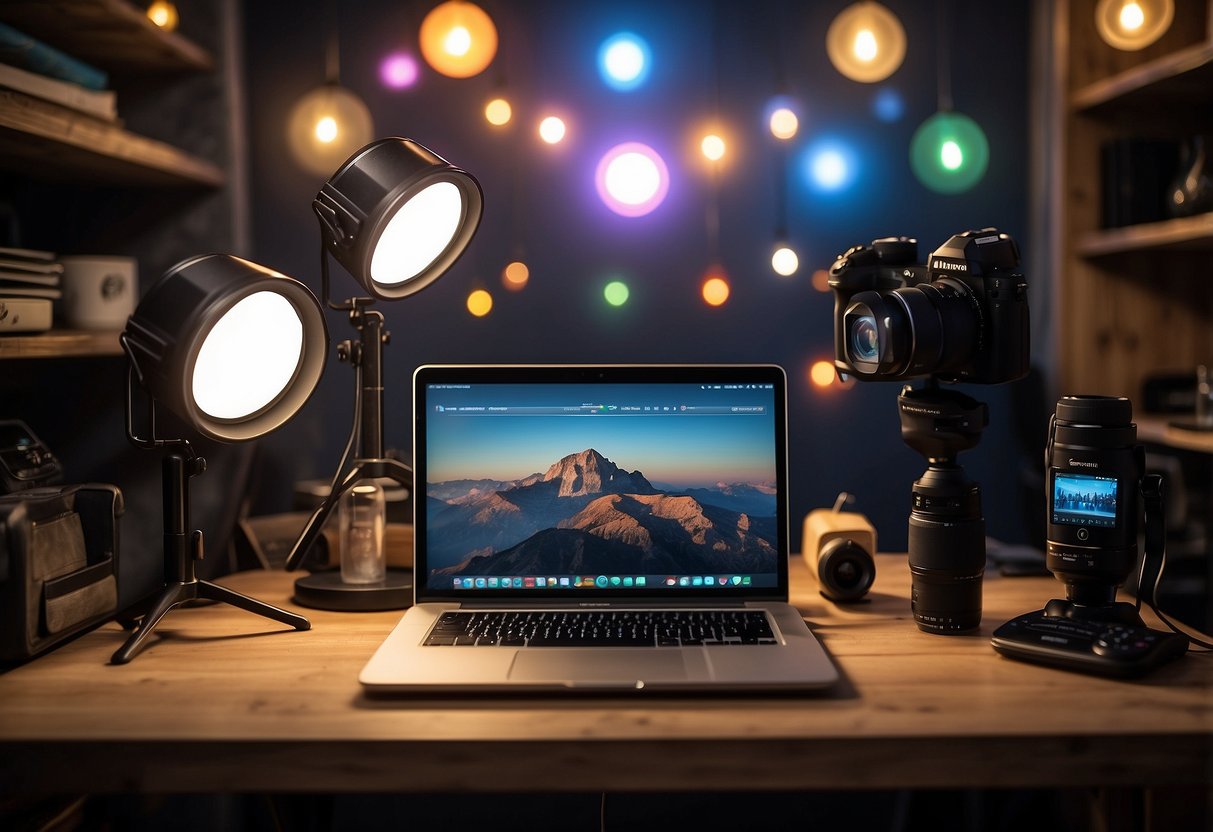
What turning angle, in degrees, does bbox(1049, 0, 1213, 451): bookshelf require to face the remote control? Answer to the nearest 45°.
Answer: approximately 45° to its left

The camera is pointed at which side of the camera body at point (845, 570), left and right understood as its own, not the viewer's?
front

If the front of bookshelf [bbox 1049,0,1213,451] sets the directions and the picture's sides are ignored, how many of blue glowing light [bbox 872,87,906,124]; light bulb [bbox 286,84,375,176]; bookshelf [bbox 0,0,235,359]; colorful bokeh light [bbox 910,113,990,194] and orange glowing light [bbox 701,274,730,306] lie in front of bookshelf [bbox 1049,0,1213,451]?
5

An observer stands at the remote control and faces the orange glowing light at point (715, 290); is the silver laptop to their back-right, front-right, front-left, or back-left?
front-left

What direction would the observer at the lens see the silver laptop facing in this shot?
facing the viewer

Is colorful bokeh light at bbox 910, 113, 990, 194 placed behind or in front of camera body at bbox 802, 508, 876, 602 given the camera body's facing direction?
behind

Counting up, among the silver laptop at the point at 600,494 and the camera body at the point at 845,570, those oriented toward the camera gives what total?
2

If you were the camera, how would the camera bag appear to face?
facing the viewer and to the right of the viewer

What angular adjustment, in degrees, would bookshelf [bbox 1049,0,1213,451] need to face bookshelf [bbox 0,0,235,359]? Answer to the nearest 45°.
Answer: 0° — it already faces it

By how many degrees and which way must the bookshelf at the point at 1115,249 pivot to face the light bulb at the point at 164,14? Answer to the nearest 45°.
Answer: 0° — it already faces it

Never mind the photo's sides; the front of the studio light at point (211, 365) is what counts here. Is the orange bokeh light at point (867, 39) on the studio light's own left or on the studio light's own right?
on the studio light's own left

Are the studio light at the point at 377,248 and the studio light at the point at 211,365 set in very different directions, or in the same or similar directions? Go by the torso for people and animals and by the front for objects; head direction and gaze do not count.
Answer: same or similar directions
